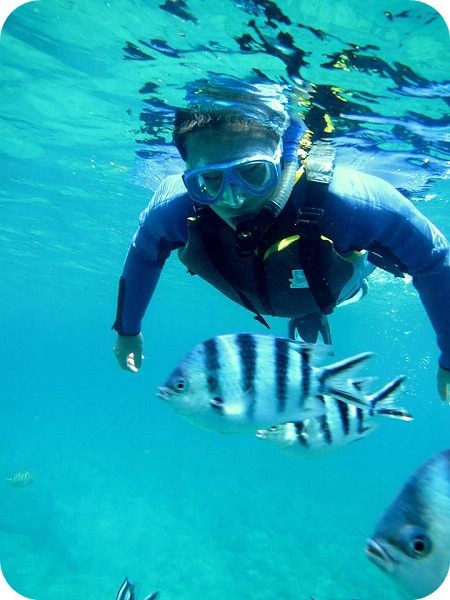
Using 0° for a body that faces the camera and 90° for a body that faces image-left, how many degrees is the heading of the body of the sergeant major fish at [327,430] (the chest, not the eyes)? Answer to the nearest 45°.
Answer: approximately 90°

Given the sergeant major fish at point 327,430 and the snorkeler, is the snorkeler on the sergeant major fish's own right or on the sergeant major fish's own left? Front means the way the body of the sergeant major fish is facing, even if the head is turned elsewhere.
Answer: on the sergeant major fish's own right

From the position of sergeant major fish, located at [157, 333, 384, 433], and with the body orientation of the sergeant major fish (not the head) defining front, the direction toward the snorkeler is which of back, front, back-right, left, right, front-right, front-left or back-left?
right

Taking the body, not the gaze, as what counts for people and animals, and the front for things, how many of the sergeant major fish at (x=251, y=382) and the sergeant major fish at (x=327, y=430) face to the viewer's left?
2

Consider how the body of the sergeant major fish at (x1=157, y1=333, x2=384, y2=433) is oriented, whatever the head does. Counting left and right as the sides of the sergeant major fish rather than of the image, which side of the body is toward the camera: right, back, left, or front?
left
